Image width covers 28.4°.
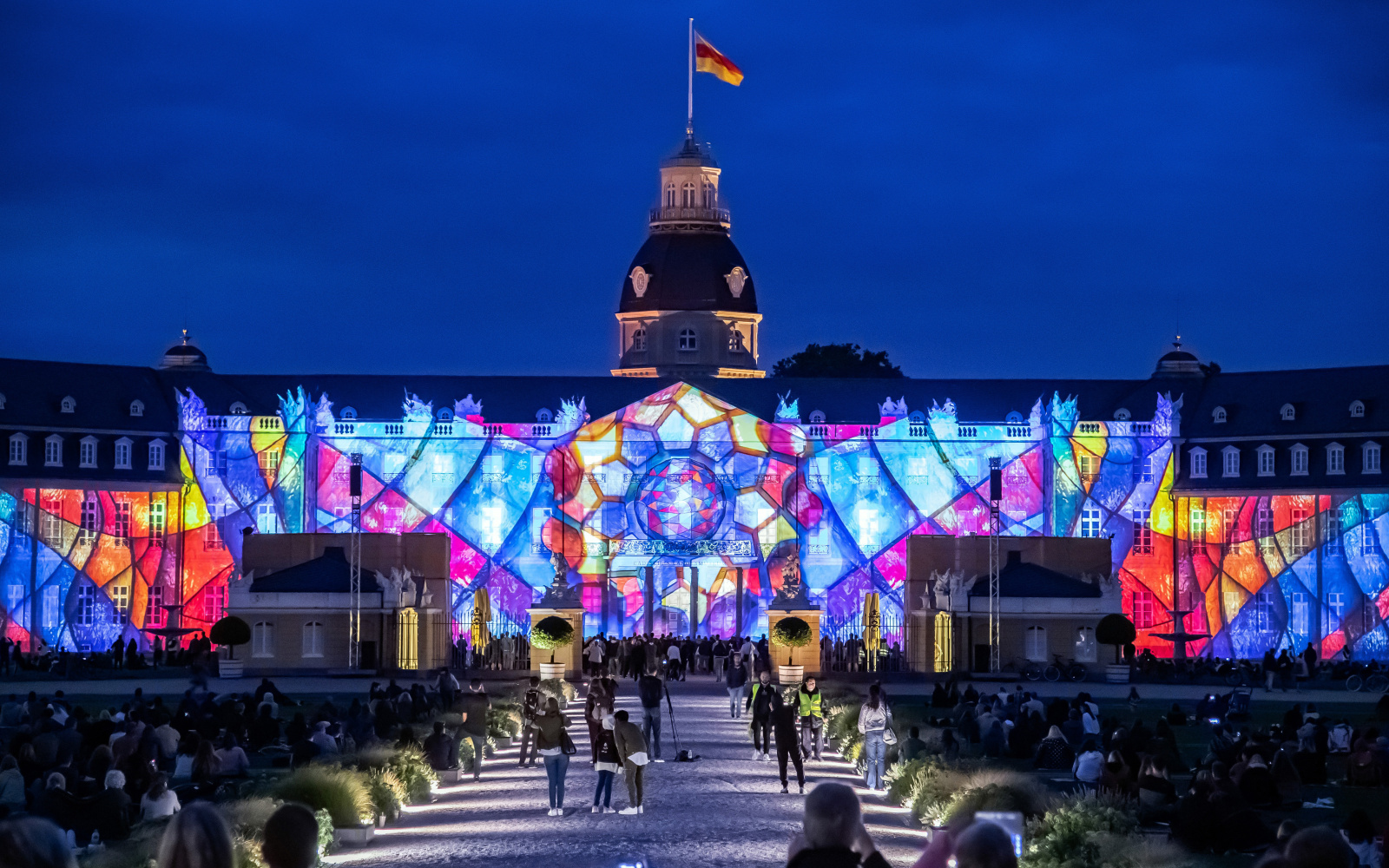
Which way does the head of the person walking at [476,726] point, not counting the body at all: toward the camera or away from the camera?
away from the camera

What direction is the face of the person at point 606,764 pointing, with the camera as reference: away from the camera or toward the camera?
away from the camera

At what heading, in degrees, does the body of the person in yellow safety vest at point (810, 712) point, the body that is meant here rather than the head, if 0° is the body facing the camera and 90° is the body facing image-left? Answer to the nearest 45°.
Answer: approximately 0°

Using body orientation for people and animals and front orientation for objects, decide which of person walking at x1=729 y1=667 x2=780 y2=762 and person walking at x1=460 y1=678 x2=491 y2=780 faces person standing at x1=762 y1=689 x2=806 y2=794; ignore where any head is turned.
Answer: person walking at x1=729 y1=667 x2=780 y2=762

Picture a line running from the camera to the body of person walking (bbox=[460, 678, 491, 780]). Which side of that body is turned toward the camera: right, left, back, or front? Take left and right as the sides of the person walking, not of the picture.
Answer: back

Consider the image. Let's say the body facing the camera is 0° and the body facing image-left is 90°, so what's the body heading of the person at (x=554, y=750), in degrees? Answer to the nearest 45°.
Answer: approximately 180°

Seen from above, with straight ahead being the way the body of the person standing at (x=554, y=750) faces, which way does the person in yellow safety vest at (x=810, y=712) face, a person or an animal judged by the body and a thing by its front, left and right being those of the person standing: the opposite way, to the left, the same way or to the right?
the opposite way
